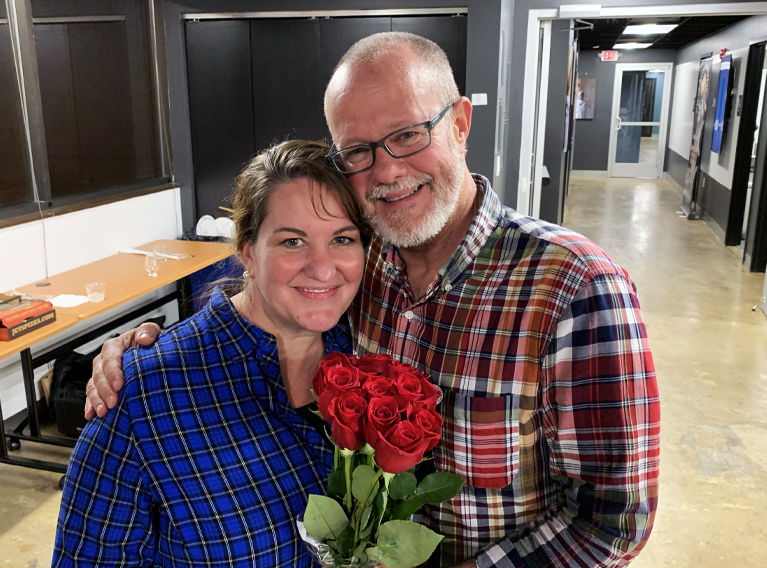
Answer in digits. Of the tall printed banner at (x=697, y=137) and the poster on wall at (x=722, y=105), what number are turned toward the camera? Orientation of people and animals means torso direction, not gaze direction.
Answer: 0

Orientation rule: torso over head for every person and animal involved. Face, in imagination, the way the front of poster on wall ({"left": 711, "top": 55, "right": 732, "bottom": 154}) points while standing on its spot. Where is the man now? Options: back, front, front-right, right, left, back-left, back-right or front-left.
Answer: left

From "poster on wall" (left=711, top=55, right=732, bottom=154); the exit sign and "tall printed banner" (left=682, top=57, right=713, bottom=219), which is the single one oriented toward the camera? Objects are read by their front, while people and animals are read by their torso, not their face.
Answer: the exit sign

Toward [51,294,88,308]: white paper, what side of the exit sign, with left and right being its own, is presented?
front

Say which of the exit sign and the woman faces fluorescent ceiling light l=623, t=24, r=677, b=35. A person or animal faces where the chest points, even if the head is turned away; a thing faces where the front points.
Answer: the exit sign

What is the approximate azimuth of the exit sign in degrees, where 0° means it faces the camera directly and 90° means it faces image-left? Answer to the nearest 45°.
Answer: approximately 0°

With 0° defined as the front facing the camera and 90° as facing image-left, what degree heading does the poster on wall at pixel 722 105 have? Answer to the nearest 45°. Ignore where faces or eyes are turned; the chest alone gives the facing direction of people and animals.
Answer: approximately 90°

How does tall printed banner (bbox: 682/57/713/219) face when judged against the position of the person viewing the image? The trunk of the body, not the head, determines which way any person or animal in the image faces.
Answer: facing to the left of the viewer

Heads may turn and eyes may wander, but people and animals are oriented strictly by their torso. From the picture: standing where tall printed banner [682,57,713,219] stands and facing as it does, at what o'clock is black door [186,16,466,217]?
The black door is roughly at 10 o'clock from the tall printed banner.

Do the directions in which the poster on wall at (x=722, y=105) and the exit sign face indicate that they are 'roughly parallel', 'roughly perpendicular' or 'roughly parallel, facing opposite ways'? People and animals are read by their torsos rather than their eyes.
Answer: roughly perpendicular
